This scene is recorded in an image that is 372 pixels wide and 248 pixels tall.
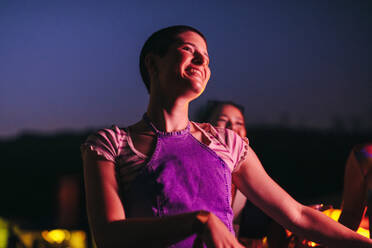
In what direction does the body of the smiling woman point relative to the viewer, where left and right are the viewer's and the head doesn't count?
facing the viewer and to the right of the viewer

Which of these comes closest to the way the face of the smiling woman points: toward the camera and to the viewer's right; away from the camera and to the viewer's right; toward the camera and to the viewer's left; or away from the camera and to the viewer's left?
toward the camera and to the viewer's right
